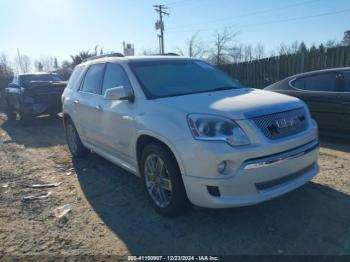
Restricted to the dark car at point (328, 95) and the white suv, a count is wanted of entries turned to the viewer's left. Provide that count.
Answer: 0

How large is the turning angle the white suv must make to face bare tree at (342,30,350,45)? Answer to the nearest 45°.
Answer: approximately 90° to its left

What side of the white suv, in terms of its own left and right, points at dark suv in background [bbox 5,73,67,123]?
back

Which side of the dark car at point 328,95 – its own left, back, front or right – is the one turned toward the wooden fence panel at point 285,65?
left

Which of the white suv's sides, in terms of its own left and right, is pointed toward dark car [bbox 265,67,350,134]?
left

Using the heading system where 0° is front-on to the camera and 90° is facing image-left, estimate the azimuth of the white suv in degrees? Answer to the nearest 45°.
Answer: approximately 315°

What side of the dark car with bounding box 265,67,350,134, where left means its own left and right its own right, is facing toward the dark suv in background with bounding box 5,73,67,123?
back

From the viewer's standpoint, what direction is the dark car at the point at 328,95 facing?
to the viewer's right
